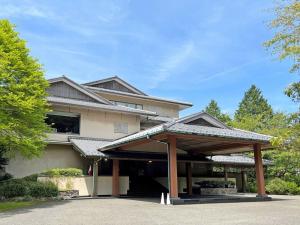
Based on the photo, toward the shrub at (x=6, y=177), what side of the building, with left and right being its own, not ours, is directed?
right

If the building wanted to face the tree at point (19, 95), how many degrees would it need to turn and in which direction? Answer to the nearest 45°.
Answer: approximately 90° to its right

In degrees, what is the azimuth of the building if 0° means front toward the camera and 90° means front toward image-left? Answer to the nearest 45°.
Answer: approximately 315°

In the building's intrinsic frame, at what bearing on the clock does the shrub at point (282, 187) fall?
The shrub is roughly at 10 o'clock from the building.
